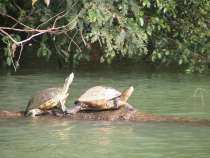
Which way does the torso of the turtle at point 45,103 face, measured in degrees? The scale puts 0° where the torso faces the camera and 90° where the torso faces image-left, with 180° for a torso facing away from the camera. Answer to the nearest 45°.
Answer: approximately 270°

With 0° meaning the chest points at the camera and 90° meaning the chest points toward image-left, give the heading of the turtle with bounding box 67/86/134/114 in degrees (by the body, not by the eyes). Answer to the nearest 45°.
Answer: approximately 270°

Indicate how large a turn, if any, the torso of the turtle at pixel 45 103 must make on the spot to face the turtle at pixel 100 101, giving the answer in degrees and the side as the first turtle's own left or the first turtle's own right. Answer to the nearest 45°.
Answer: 0° — it already faces it

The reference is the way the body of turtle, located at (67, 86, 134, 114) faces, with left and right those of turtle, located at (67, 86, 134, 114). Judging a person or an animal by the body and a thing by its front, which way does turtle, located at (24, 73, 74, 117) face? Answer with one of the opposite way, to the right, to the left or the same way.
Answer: the same way

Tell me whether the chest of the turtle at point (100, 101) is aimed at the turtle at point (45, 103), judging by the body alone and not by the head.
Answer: no

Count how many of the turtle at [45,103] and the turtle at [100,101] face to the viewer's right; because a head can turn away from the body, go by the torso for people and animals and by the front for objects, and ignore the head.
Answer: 2
